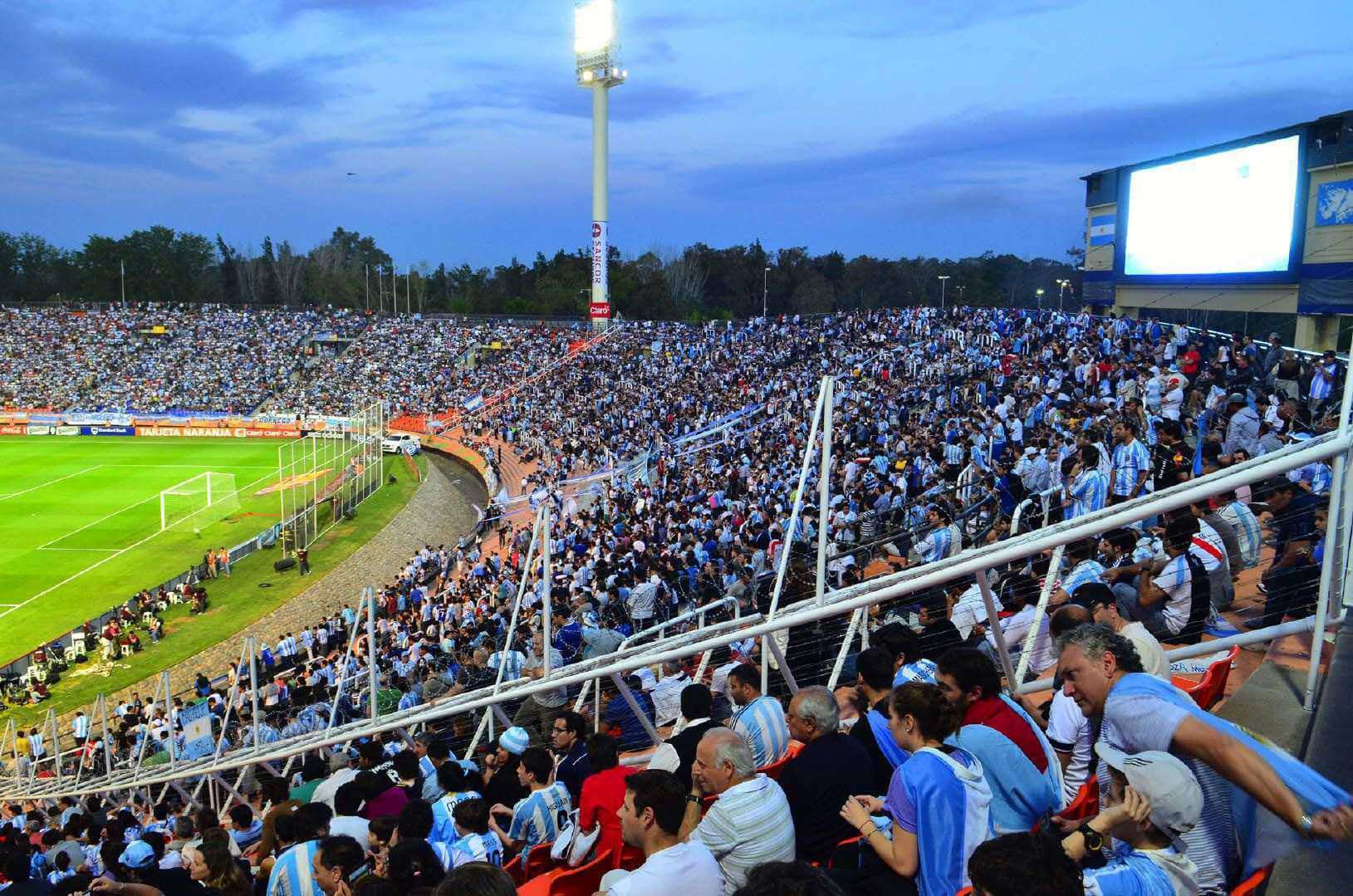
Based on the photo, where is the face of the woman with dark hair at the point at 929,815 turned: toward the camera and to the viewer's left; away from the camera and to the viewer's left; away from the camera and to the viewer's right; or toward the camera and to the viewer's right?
away from the camera and to the viewer's left

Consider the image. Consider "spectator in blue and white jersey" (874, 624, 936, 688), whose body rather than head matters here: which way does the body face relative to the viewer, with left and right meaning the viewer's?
facing to the left of the viewer

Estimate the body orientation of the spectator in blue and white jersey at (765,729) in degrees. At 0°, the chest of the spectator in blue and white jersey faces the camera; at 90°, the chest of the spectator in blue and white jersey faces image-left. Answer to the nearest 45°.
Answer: approximately 135°

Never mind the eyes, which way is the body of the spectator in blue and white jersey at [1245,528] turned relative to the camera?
to the viewer's left

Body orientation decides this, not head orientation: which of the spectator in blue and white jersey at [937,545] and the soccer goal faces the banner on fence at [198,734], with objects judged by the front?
the spectator in blue and white jersey

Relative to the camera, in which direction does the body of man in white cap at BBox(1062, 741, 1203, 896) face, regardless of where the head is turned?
to the viewer's left

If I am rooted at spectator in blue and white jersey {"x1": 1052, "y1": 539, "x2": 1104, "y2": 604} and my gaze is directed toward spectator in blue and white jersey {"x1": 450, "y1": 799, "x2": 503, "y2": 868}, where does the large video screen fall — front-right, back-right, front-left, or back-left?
back-right

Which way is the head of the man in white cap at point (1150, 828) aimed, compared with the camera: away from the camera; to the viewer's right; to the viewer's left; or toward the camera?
to the viewer's left
